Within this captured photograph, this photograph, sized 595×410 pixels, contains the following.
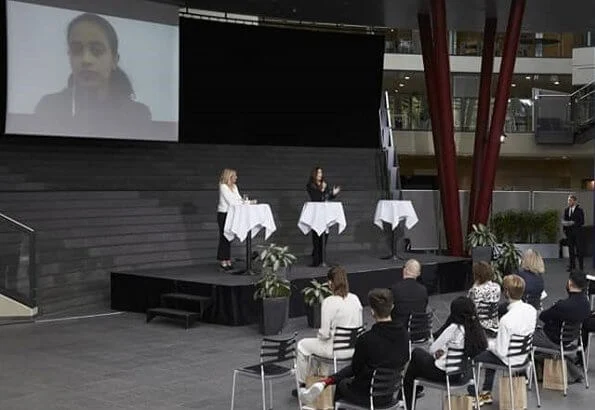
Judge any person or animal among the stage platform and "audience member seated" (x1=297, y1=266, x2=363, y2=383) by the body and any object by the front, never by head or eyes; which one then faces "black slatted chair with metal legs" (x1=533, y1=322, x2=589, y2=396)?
the stage platform

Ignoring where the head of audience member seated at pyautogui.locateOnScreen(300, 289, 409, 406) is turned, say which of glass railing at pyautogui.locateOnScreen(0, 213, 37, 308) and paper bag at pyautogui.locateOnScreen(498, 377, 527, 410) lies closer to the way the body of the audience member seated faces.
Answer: the glass railing

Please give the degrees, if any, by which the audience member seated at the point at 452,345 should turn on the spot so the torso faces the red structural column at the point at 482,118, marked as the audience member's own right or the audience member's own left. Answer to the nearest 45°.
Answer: approximately 45° to the audience member's own right

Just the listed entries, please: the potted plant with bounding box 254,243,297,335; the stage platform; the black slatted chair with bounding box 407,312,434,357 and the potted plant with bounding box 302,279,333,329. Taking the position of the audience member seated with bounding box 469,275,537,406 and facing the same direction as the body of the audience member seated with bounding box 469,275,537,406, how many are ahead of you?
4

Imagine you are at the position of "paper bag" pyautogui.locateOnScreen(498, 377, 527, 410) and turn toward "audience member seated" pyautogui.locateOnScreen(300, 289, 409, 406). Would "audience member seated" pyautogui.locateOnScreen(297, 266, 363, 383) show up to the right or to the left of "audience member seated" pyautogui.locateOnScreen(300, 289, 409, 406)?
right

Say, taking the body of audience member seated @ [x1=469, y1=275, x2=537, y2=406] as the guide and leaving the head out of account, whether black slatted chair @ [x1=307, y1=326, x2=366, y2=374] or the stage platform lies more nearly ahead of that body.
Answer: the stage platform

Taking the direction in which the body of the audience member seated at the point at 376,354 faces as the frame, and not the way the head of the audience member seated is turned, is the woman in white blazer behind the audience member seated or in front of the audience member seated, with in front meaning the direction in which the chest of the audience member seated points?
in front

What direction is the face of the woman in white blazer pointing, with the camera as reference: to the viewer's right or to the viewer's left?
to the viewer's right

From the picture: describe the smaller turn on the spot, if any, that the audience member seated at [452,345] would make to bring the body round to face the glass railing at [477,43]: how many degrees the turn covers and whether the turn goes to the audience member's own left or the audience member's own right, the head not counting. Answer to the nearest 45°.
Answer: approximately 45° to the audience member's own right
